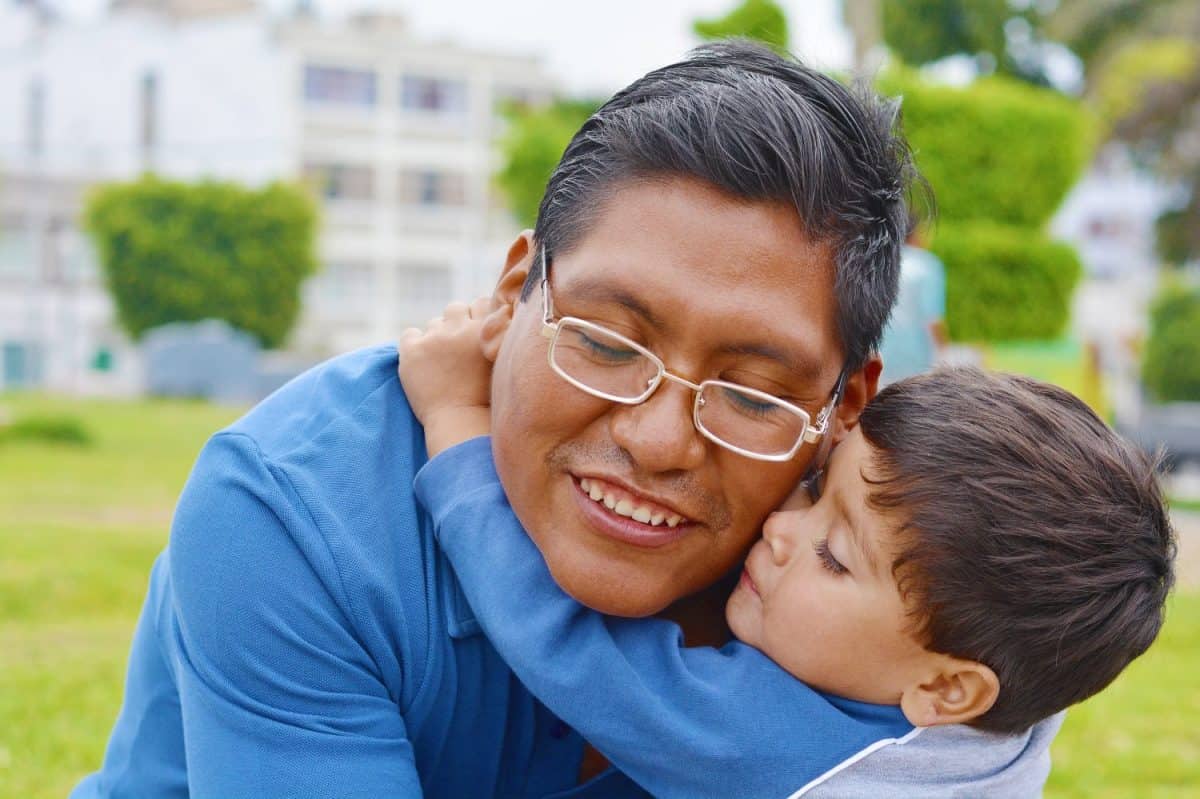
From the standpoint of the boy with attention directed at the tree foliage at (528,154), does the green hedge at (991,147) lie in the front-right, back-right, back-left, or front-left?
front-right

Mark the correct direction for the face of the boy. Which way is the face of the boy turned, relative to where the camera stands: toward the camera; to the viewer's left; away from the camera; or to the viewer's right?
to the viewer's left

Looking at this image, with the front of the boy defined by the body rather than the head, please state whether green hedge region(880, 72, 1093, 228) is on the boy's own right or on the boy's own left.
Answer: on the boy's own right

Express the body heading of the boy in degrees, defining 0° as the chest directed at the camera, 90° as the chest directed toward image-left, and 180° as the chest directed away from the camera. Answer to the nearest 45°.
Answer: approximately 90°

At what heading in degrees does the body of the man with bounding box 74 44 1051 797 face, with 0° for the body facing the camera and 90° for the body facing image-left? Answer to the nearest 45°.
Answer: approximately 315°

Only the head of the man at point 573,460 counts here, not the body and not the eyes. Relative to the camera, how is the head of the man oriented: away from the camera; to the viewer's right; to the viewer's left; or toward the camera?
toward the camera

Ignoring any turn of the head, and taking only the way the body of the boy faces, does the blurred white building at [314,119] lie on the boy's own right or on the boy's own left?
on the boy's own right

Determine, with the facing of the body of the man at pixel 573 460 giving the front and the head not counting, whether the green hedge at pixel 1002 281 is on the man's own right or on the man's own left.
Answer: on the man's own left

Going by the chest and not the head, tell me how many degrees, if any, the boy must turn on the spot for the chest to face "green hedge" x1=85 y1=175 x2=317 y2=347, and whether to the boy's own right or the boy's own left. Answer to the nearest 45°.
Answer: approximately 45° to the boy's own right

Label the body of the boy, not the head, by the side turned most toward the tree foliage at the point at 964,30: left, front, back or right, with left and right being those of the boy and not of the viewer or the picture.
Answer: right

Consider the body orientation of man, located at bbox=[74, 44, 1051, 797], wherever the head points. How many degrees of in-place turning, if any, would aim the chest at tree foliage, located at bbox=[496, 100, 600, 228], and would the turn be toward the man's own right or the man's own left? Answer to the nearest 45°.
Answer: approximately 135° to the man's own left

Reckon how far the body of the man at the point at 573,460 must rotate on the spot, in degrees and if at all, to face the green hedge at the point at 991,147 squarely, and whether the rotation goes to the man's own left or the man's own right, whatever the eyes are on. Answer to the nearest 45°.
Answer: approximately 135° to the man's own left
